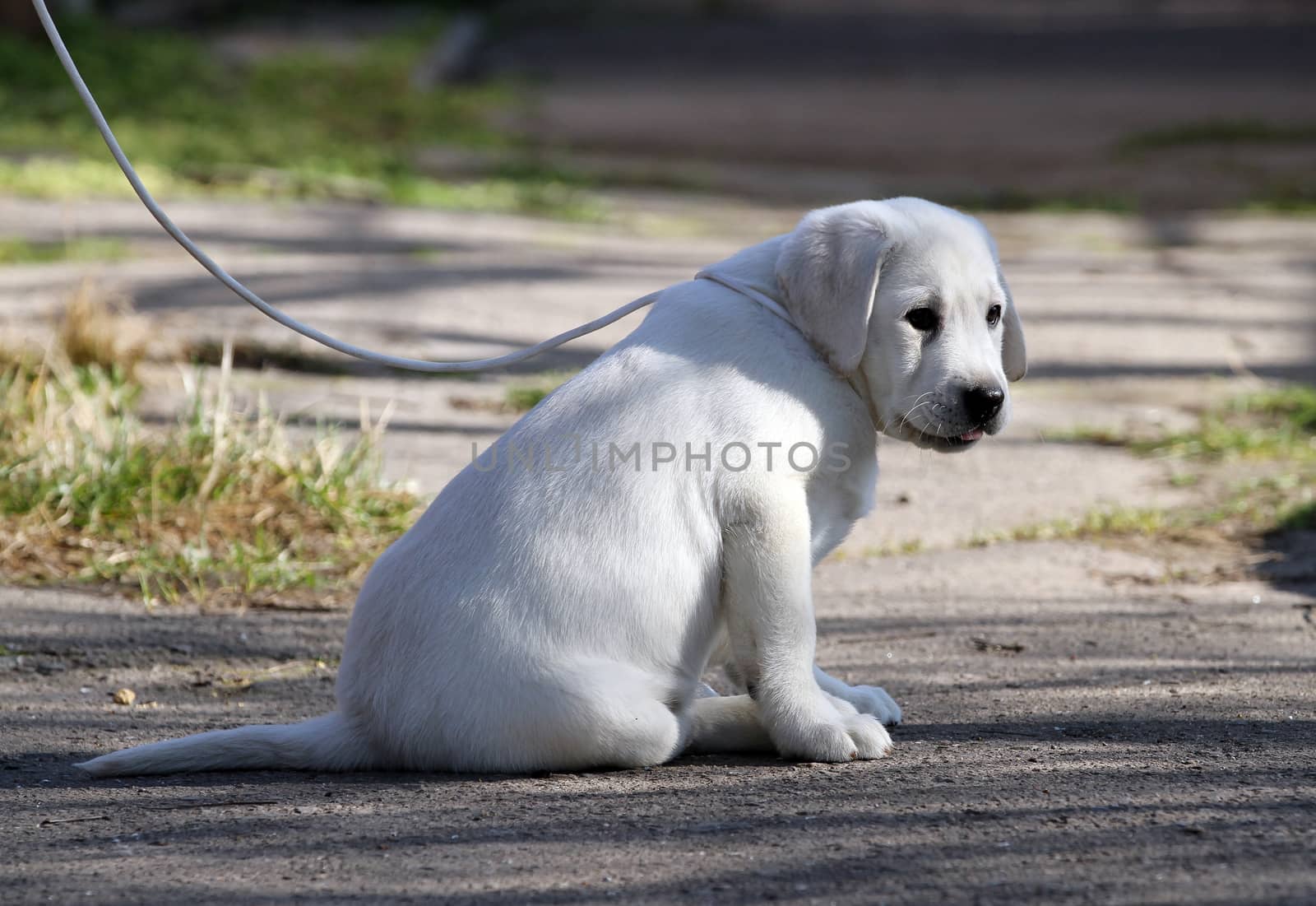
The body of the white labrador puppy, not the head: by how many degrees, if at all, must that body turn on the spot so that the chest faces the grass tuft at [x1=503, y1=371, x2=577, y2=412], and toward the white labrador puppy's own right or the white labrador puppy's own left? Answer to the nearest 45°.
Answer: approximately 90° to the white labrador puppy's own left

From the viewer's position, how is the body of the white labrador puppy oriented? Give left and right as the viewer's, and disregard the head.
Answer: facing to the right of the viewer

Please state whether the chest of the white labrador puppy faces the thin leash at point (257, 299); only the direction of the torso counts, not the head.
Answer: no
